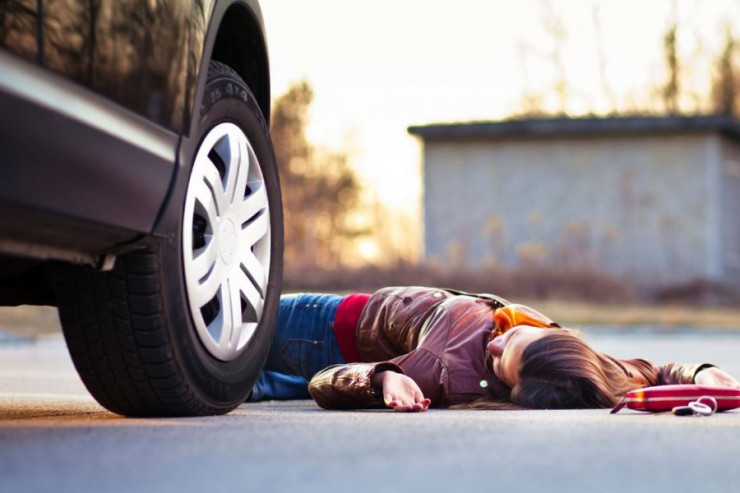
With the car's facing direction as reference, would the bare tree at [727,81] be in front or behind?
in front

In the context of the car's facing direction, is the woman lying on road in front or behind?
in front

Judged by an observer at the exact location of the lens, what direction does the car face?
facing away from the viewer and to the right of the viewer

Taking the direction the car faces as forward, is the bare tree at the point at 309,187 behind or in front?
in front
